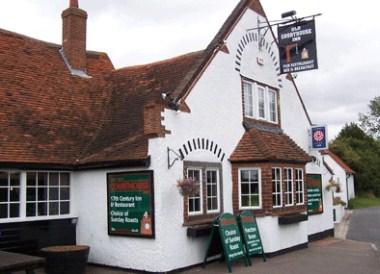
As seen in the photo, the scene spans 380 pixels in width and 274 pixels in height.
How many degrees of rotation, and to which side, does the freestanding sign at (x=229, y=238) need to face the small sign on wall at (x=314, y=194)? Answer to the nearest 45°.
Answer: approximately 90° to its left

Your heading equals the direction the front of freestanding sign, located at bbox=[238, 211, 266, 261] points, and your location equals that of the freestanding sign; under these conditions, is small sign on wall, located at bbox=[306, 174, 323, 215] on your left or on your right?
on your left

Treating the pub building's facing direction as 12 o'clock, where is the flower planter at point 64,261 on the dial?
The flower planter is roughly at 3 o'clock from the pub building.

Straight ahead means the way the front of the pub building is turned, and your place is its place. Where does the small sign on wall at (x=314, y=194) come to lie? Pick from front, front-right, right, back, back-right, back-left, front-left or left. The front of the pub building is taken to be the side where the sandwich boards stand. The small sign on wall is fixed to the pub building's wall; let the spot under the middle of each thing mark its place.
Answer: left

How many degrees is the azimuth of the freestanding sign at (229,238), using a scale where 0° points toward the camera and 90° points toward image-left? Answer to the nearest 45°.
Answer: approximately 315°

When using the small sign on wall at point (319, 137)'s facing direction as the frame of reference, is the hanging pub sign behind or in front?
in front

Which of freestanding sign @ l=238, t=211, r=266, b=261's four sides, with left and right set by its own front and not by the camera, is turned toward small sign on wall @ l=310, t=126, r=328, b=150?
left

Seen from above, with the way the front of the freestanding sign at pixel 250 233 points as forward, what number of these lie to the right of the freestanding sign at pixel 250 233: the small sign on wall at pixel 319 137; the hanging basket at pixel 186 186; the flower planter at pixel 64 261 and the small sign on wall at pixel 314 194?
2
